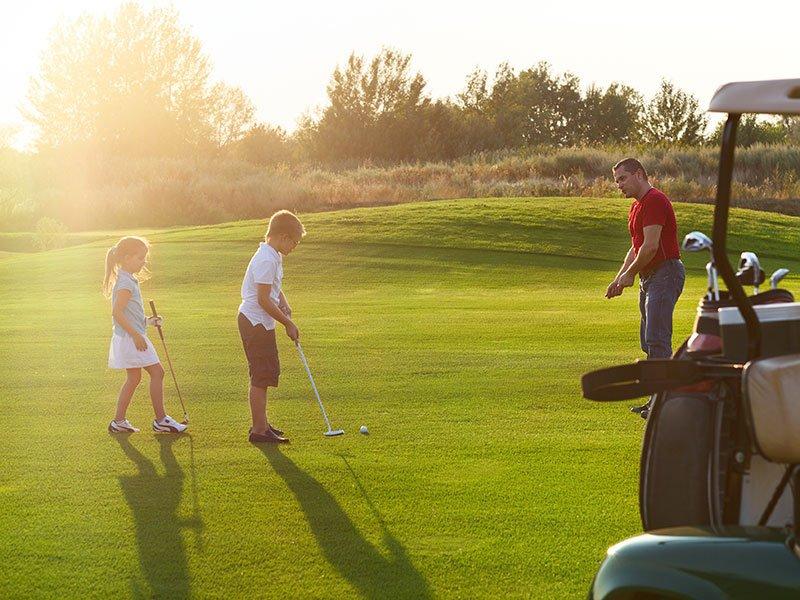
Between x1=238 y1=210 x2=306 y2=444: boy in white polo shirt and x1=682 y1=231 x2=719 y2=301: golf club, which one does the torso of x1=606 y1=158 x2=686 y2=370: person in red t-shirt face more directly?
the boy in white polo shirt

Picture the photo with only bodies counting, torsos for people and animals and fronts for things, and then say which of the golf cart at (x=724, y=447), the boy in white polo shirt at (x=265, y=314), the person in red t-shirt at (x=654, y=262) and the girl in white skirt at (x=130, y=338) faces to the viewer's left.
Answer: the person in red t-shirt

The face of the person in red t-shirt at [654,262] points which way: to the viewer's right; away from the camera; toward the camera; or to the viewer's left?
to the viewer's left

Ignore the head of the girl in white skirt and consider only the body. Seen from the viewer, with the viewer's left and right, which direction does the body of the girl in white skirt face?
facing to the right of the viewer

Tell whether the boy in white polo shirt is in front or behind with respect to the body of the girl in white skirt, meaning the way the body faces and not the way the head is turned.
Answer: in front

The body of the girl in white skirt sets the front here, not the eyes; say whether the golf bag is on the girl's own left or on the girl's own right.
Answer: on the girl's own right

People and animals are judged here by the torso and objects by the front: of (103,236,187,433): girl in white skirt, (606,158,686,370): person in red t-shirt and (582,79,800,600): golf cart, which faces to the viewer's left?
the person in red t-shirt

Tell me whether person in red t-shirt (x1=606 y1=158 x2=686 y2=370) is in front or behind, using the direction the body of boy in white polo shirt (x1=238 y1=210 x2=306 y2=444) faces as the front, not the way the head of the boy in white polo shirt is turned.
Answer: in front

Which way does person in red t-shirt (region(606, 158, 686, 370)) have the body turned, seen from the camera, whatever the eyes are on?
to the viewer's left

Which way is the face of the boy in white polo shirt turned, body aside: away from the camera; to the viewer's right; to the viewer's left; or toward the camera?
to the viewer's right

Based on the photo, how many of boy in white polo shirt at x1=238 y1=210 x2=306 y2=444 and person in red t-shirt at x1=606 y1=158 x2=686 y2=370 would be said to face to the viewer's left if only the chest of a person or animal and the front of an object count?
1

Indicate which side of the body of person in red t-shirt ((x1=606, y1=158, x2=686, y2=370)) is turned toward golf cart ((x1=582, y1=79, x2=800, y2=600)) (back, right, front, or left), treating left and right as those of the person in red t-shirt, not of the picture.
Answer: left

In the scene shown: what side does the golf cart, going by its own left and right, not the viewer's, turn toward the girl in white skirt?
left

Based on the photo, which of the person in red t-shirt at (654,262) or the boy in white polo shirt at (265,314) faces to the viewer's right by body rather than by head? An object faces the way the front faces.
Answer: the boy in white polo shirt

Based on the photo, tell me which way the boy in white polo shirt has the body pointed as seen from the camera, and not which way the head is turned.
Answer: to the viewer's right
